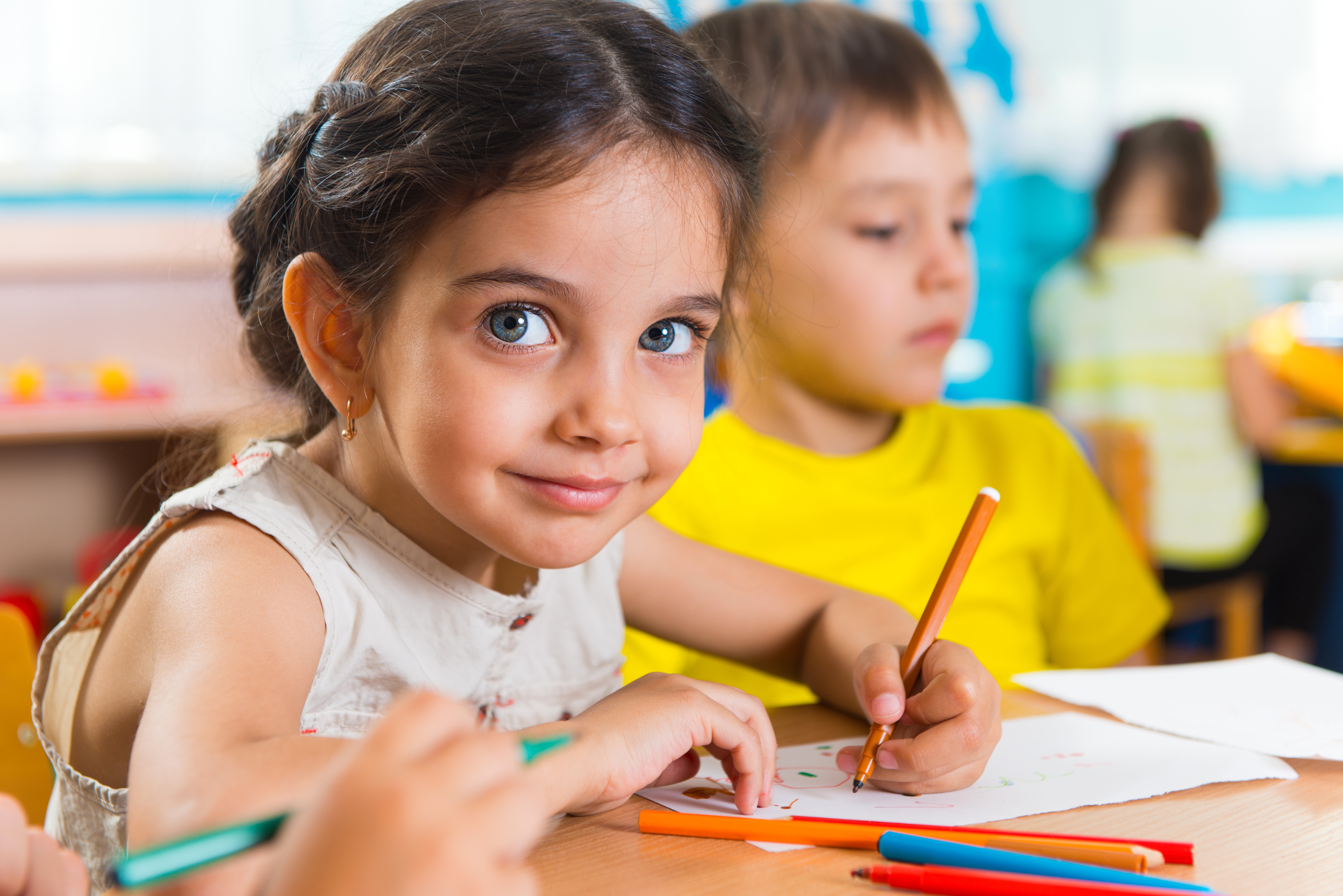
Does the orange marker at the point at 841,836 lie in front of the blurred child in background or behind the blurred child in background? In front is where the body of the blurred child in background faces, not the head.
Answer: behind

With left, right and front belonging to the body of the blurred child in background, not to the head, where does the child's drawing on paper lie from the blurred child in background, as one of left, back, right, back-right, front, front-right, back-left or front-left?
back-right

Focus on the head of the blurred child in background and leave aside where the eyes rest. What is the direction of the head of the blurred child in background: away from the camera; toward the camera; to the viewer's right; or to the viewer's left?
away from the camera

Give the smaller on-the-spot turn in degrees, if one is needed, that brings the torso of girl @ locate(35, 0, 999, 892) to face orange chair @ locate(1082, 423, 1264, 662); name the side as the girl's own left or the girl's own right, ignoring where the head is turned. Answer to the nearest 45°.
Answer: approximately 90° to the girl's own left

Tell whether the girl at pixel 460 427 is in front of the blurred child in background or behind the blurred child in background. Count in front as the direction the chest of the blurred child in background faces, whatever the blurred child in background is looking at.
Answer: behind

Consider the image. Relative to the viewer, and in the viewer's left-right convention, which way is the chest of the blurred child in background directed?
facing away from the viewer and to the right of the viewer
